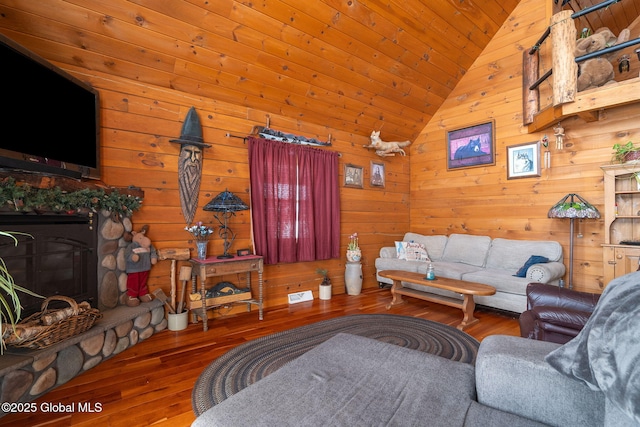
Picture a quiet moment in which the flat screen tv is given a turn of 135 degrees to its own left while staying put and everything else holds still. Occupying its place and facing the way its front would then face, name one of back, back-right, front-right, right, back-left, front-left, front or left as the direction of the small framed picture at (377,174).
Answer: right

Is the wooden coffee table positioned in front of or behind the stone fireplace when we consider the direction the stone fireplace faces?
in front

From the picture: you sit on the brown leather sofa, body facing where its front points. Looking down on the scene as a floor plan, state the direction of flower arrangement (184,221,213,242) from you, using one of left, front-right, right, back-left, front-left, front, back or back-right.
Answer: front-right

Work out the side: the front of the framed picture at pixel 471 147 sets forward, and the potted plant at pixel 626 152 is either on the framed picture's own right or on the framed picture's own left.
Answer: on the framed picture's own left

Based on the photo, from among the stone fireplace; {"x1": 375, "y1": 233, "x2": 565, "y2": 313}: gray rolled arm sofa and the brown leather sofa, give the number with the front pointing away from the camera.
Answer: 0

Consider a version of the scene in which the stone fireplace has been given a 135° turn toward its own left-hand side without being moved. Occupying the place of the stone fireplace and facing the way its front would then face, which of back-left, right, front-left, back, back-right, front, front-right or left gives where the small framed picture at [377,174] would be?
right

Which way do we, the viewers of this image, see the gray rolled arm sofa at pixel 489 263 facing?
facing the viewer and to the left of the viewer

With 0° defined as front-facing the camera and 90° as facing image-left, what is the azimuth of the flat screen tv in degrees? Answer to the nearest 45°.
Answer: approximately 315°

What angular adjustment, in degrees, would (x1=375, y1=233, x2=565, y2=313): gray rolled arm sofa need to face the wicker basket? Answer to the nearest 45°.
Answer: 0° — it already faces it

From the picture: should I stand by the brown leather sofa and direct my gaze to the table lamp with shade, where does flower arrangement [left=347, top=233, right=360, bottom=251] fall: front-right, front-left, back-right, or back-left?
front-right

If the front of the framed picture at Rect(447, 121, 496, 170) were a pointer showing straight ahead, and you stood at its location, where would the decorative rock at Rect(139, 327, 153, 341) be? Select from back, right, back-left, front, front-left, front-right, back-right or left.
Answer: front

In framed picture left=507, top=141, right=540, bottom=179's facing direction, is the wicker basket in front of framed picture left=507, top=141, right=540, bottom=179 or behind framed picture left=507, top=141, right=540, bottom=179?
in front

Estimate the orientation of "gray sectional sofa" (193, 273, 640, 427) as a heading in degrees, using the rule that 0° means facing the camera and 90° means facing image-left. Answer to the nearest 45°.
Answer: approximately 135°
